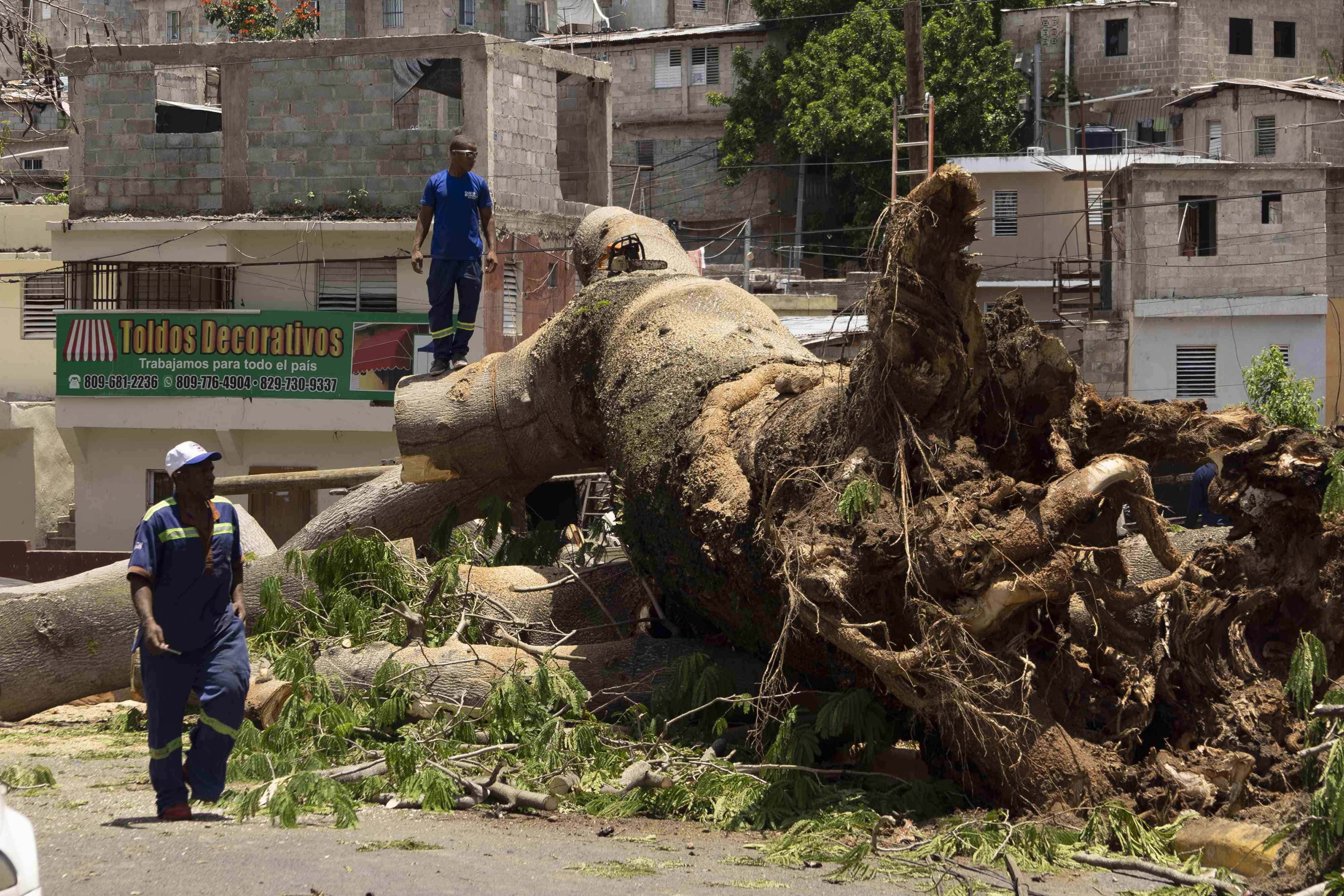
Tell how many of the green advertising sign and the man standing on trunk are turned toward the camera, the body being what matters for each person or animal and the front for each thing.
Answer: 2

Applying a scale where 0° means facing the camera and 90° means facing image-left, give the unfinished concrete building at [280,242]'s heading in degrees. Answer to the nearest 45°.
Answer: approximately 0°

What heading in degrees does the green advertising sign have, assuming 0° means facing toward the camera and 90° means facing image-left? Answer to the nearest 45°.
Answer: approximately 0°

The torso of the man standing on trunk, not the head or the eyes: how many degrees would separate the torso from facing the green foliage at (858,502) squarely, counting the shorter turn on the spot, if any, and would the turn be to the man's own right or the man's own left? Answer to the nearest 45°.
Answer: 0° — they already face it

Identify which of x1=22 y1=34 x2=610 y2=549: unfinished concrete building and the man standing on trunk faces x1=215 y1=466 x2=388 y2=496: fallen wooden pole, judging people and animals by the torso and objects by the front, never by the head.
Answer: the unfinished concrete building

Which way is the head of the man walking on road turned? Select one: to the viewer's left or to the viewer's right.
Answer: to the viewer's right

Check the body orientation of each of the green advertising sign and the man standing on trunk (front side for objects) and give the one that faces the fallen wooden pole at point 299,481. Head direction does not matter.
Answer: the green advertising sign
